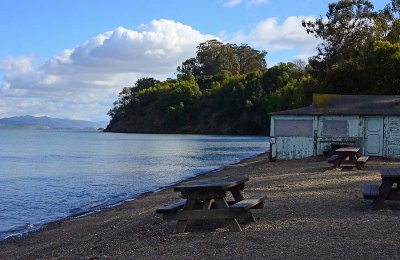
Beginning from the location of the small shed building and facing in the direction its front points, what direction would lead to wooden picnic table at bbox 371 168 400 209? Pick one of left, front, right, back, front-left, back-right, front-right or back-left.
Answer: front

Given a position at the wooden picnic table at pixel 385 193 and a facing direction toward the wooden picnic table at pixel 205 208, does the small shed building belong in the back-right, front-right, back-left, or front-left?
back-right

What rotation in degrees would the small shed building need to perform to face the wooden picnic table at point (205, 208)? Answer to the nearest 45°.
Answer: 0° — it already faces it

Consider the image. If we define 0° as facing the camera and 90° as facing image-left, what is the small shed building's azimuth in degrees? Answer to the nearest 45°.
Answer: approximately 0°
